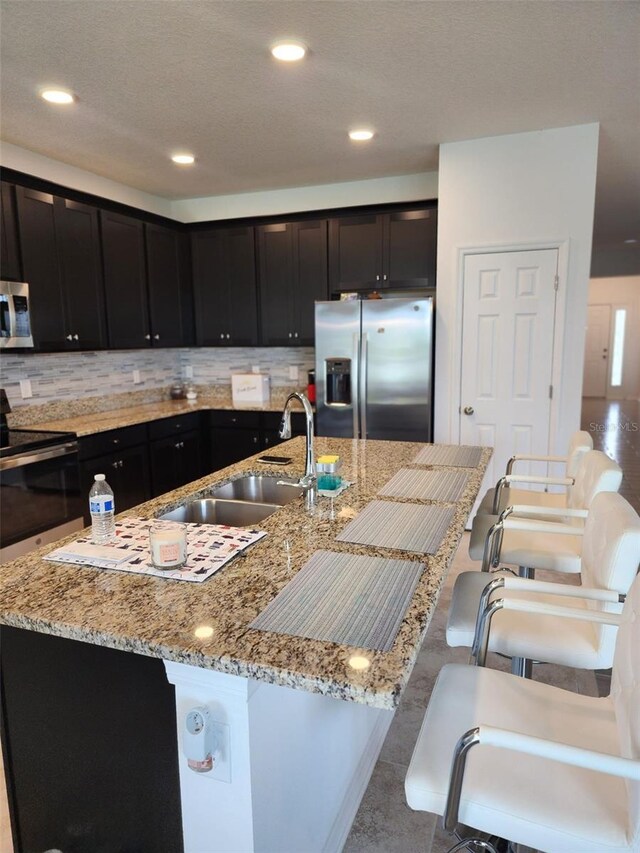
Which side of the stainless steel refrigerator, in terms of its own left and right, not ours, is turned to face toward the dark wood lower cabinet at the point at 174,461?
right

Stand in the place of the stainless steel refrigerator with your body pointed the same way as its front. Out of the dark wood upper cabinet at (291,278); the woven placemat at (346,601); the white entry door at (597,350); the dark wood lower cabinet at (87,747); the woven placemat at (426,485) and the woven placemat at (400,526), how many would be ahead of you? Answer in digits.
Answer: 4

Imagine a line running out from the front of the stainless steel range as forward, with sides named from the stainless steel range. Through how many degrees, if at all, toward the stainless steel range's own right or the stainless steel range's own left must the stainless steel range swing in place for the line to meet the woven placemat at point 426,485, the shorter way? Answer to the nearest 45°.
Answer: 0° — it already faces it

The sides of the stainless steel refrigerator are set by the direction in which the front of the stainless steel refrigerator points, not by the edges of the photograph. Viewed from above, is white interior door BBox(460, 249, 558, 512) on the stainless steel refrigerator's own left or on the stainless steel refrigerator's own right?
on the stainless steel refrigerator's own left

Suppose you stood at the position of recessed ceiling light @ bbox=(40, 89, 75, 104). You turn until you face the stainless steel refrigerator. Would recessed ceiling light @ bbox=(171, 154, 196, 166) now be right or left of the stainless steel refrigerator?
left

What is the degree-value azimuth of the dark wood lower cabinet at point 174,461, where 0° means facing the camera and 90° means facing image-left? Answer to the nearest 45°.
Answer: approximately 315°

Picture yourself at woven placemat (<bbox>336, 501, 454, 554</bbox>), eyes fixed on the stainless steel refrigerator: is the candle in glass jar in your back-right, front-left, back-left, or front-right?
back-left

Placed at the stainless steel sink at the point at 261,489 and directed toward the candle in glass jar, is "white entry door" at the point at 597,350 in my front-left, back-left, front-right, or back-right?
back-left

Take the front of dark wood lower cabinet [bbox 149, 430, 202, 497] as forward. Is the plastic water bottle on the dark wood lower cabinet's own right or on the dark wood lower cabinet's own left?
on the dark wood lower cabinet's own right
